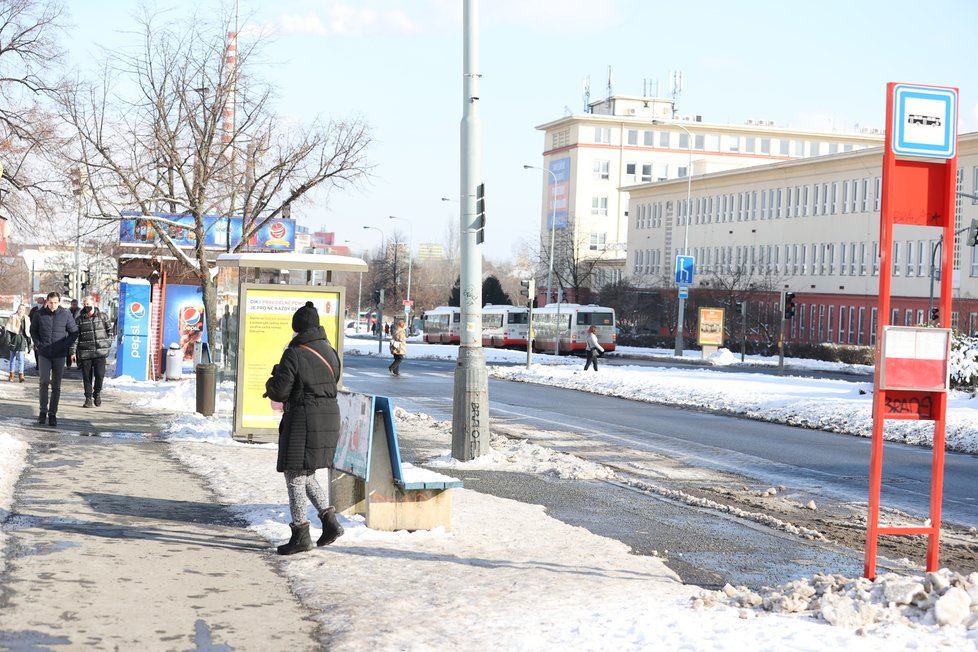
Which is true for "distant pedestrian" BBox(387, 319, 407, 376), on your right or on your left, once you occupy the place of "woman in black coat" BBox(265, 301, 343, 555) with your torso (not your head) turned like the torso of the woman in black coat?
on your right

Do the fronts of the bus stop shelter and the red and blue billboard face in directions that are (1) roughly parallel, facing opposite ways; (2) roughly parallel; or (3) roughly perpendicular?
roughly perpendicular

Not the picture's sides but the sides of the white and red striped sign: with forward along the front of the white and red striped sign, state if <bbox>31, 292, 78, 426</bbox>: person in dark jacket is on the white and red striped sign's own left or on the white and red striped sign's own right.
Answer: on the white and red striped sign's own right

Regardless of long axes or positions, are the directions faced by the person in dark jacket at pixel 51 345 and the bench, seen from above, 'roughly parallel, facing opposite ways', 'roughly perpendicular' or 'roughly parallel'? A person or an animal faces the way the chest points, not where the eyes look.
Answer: roughly perpendicular

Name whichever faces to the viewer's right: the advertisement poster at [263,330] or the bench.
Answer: the bench

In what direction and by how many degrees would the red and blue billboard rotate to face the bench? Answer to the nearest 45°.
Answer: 0° — it already faces it

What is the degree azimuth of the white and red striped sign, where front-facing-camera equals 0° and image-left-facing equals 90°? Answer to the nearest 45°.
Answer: approximately 0°

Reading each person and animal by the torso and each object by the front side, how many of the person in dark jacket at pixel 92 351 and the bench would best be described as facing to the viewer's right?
1

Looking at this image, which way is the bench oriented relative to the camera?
to the viewer's right
